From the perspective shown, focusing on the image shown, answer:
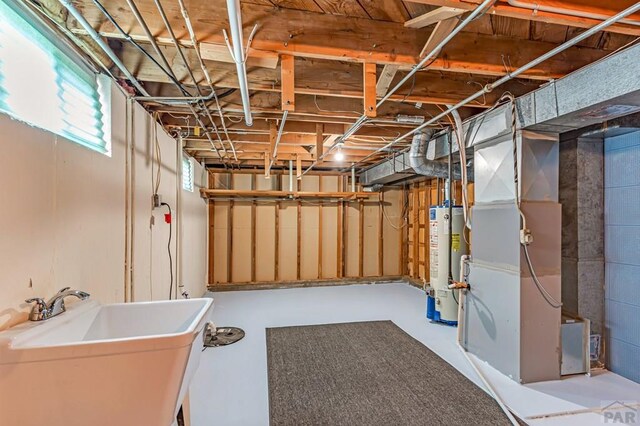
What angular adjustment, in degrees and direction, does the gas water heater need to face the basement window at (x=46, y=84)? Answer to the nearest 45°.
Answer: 0° — it already faces it

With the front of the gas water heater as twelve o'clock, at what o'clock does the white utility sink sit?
The white utility sink is roughly at 11 o'clock from the gas water heater.

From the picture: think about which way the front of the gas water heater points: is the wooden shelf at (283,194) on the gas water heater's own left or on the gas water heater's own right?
on the gas water heater's own right

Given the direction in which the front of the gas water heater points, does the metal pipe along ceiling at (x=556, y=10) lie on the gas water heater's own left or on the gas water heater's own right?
on the gas water heater's own left

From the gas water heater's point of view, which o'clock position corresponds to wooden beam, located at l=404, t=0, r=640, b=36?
The wooden beam is roughly at 10 o'clock from the gas water heater.

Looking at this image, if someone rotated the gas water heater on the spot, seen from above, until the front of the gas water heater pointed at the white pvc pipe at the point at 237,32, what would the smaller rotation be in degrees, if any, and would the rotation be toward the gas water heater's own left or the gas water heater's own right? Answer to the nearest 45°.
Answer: approximately 45° to the gas water heater's own left

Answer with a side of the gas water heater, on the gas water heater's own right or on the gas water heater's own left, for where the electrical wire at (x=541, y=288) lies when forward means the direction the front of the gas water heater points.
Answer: on the gas water heater's own left

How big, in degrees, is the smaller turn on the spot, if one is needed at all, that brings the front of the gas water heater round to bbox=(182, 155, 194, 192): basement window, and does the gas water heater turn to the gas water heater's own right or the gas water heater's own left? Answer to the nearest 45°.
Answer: approximately 45° to the gas water heater's own right

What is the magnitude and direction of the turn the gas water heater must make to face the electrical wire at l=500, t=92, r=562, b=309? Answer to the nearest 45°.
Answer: approximately 45° to its left

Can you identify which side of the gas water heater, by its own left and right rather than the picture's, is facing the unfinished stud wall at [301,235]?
right

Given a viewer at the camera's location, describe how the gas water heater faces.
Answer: facing the viewer and to the left of the viewer
